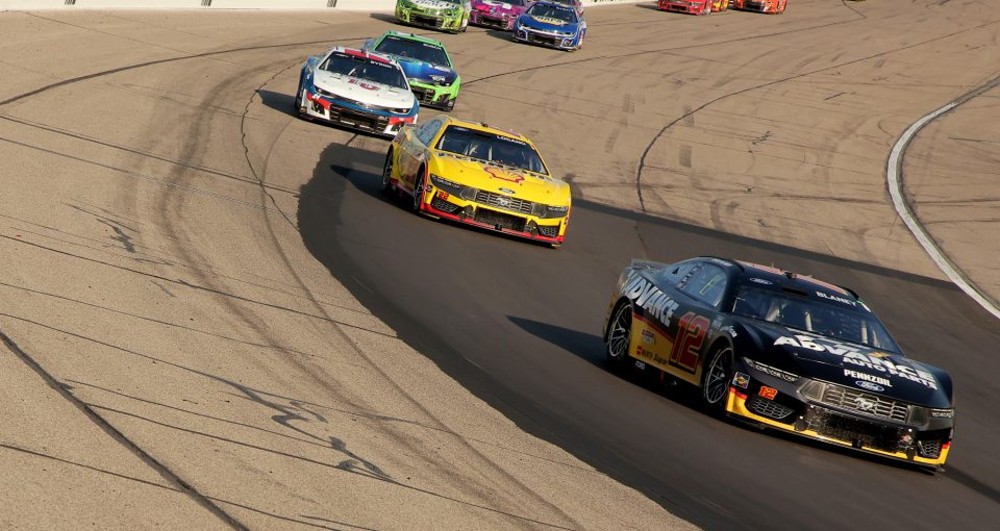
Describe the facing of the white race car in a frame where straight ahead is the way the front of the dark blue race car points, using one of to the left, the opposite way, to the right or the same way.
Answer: the same way

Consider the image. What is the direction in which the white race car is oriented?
toward the camera

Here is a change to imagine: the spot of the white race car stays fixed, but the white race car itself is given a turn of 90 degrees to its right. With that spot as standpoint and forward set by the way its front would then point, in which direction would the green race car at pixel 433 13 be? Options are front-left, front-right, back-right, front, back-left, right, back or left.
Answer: right

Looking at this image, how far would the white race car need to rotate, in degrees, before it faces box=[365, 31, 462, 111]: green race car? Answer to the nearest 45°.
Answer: approximately 180°

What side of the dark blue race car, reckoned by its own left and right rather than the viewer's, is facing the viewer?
front

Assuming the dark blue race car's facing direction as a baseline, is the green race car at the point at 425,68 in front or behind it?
in front

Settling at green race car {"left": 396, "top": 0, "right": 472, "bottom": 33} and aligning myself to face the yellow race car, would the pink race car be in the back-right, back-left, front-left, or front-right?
back-left

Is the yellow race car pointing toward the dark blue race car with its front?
no

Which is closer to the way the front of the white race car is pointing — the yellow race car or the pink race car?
the yellow race car

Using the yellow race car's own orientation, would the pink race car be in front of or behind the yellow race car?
behind

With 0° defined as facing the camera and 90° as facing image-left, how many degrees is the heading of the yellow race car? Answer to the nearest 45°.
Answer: approximately 315°

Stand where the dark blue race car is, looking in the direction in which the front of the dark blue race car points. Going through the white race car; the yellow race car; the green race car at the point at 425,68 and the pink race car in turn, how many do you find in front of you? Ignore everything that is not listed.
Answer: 3

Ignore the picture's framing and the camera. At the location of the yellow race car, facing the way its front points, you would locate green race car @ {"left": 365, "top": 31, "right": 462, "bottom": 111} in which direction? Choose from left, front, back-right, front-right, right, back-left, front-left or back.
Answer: back-left

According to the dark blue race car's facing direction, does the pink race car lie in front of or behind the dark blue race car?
behind

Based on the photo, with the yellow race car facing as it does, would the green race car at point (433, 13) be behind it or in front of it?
behind

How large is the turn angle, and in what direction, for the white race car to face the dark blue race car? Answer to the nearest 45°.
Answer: approximately 180°

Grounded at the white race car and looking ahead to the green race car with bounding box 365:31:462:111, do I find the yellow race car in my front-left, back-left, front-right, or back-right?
back-right

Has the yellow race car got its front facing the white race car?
no

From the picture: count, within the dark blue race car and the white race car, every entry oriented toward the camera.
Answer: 2
